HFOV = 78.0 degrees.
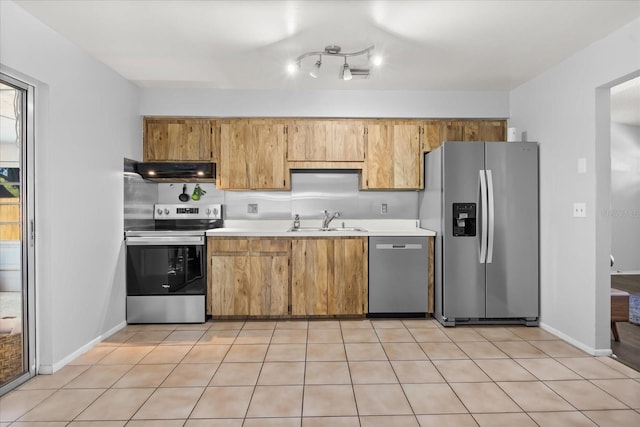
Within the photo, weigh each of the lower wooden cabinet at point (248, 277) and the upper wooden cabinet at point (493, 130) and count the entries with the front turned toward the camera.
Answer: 2

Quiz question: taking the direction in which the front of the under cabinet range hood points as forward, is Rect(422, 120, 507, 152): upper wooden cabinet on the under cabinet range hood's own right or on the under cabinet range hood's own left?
on the under cabinet range hood's own left

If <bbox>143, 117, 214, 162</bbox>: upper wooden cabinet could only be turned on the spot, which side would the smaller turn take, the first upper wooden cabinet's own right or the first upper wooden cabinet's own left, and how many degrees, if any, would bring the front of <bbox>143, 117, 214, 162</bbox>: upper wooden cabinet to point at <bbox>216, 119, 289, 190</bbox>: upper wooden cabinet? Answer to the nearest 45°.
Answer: approximately 90° to the first upper wooden cabinet's own left

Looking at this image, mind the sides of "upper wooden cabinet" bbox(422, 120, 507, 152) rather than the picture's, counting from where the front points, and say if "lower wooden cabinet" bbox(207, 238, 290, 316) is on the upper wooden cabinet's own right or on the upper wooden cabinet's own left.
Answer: on the upper wooden cabinet's own right

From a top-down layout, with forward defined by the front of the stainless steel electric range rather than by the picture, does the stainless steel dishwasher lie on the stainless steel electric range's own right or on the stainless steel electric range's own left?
on the stainless steel electric range's own left

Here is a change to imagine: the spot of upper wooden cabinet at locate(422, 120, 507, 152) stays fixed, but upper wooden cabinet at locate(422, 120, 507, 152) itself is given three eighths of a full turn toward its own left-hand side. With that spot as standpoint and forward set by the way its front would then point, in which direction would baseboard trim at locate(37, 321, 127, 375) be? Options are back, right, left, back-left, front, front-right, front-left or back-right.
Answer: back

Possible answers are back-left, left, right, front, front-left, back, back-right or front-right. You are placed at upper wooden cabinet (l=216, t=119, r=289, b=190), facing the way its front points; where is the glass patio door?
front-right

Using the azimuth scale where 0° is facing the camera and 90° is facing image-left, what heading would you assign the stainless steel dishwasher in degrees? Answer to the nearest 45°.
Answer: approximately 0°

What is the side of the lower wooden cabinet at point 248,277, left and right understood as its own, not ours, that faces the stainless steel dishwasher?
left

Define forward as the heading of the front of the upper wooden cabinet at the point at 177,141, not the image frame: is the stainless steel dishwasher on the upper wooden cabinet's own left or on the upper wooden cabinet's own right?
on the upper wooden cabinet's own left
